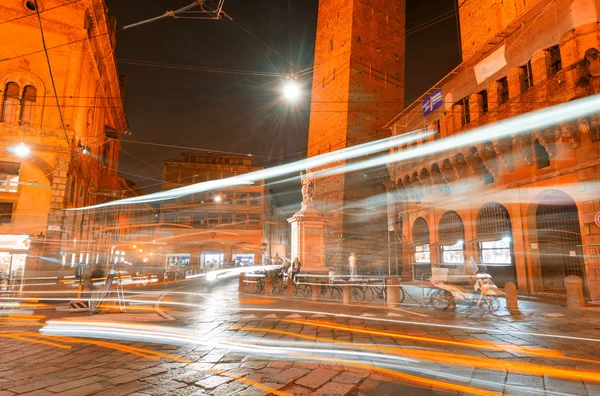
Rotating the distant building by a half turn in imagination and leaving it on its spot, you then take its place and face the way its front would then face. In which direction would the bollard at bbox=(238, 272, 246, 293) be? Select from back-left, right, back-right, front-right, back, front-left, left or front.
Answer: back

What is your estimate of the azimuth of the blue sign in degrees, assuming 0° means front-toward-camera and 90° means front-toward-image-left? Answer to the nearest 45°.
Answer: approximately 45°

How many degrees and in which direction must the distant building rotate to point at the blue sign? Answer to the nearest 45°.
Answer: approximately 45° to its left

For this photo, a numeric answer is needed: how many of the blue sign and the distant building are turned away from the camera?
0

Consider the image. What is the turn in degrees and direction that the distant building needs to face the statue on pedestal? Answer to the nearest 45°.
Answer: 0° — it already faces it

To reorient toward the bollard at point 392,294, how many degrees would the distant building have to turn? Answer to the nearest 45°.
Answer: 0° — it already faces it

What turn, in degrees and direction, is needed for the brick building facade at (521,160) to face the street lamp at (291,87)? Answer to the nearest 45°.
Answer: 0° — it already faces it

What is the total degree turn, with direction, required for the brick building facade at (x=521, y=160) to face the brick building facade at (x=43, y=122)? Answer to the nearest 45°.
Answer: approximately 45° to its right

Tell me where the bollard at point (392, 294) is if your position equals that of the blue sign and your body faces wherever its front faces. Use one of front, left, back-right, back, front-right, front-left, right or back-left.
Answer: front-left

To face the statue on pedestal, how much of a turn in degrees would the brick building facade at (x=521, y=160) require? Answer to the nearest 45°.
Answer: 0° — it already faces it

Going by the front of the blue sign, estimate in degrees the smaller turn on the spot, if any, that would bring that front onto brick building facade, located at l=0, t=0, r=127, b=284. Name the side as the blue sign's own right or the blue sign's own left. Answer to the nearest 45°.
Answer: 0° — it already faces it

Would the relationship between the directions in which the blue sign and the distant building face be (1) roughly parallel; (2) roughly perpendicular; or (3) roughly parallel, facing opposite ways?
roughly perpendicular

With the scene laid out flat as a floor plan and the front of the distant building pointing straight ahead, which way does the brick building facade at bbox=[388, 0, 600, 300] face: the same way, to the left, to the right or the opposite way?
to the right

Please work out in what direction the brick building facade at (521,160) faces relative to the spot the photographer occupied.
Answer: facing the viewer and to the left of the viewer

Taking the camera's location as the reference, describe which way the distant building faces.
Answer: facing the viewer

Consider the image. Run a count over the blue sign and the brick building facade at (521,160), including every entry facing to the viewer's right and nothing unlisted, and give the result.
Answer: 0

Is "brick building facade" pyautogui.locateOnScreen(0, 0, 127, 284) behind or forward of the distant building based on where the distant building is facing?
forward

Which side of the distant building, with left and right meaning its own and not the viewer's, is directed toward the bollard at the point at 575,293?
front

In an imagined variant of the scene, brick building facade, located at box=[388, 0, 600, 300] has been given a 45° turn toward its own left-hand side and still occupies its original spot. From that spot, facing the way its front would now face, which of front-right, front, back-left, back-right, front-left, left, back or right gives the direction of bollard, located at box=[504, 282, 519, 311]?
front
